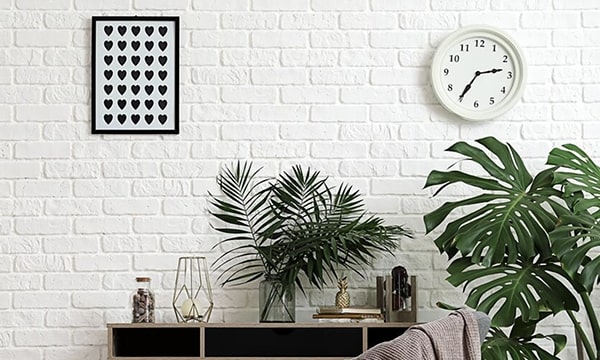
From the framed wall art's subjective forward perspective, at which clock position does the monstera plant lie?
The monstera plant is roughly at 10 o'clock from the framed wall art.

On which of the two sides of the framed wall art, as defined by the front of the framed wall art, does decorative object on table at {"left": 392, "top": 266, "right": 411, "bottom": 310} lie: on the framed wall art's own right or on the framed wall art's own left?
on the framed wall art's own left

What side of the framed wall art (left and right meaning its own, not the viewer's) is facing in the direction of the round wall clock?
left

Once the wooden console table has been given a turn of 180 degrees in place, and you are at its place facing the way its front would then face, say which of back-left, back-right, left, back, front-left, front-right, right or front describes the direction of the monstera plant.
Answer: right

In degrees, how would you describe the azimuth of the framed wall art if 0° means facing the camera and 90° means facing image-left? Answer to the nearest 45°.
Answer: approximately 0°

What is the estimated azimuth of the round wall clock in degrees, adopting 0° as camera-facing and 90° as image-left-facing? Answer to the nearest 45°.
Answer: approximately 0°
